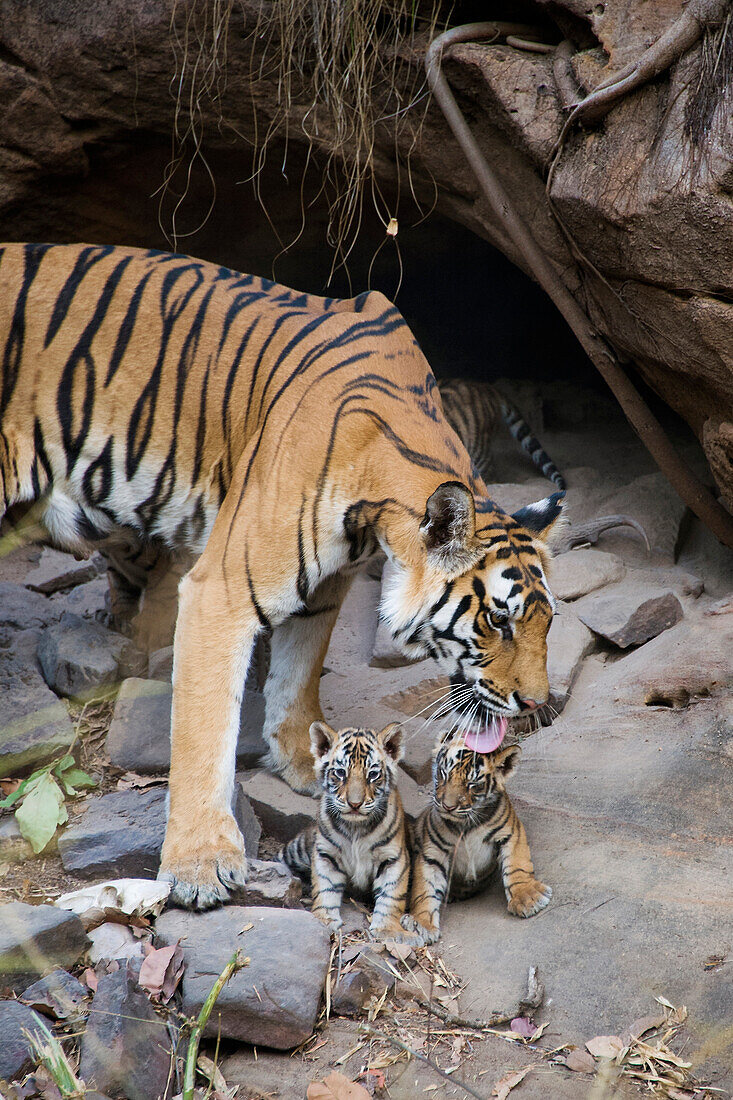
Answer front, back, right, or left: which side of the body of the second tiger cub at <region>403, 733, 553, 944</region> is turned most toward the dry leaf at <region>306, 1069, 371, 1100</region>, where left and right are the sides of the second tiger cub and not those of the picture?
front

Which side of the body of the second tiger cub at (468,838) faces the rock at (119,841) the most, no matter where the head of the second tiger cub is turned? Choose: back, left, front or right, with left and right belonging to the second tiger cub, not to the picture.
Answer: right

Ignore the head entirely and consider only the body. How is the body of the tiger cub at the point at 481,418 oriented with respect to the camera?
to the viewer's left

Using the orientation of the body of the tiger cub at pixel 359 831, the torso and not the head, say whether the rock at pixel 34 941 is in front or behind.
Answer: in front

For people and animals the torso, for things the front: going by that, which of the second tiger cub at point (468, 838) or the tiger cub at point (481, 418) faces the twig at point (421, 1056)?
the second tiger cub

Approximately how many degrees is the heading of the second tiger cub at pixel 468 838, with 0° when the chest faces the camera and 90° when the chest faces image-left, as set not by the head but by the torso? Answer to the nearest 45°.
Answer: approximately 0°

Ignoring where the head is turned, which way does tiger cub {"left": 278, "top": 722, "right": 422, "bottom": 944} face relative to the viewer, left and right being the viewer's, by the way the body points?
facing the viewer

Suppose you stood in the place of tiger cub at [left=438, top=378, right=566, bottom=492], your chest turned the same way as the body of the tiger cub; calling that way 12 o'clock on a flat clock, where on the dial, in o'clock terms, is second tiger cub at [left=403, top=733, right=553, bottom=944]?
The second tiger cub is roughly at 9 o'clock from the tiger cub.

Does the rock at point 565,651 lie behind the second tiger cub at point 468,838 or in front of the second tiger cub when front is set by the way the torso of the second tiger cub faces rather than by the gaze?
behind

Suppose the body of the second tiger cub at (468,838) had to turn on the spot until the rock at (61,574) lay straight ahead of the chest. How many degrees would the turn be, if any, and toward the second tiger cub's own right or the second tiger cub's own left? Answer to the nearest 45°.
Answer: approximately 135° to the second tiger cub's own right
